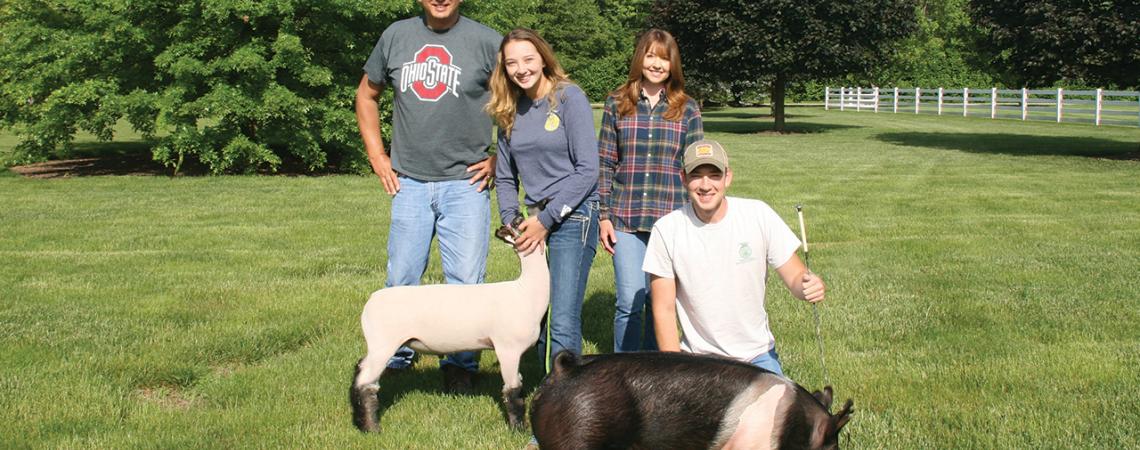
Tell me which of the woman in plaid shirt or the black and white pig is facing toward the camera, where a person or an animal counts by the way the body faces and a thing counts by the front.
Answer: the woman in plaid shirt

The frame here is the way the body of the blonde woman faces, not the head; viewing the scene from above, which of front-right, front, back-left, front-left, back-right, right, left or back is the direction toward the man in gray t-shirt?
right

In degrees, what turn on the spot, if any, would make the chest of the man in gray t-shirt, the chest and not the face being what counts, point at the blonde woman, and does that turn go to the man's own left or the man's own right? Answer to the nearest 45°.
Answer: approximately 45° to the man's own left

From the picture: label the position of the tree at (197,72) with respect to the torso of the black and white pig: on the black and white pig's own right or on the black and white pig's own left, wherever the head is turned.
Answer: on the black and white pig's own left

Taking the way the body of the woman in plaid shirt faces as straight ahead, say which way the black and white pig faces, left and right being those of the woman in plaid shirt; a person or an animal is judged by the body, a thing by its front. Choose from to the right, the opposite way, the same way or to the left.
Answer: to the left

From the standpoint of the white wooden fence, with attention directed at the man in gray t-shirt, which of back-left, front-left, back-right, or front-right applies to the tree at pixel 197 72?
front-right

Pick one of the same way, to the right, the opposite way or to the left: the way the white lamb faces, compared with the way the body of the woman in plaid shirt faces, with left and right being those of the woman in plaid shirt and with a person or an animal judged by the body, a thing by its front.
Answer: to the left

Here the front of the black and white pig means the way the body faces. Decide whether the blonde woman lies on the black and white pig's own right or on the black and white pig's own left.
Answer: on the black and white pig's own left

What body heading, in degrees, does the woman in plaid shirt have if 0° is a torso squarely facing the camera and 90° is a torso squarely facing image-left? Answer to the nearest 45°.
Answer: approximately 0°

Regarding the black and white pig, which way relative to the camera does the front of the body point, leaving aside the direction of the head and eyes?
to the viewer's right

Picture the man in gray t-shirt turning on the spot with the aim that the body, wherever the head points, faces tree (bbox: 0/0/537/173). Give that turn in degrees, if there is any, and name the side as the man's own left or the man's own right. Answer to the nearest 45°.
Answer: approximately 180°

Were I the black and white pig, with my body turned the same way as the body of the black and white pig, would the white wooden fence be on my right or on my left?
on my left

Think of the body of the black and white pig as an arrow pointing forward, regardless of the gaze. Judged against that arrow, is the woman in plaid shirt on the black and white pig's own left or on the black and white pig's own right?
on the black and white pig's own left

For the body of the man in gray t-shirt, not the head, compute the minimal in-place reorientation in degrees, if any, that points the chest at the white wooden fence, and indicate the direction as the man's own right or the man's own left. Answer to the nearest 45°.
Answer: approximately 135° to the man's own left

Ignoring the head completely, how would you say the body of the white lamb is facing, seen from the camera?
to the viewer's right
